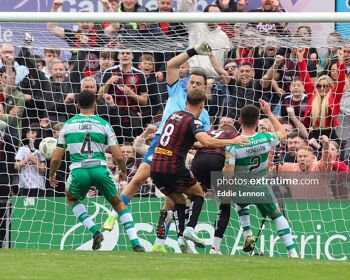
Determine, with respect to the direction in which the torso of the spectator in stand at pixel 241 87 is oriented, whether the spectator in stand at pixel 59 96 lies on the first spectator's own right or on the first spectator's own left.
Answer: on the first spectator's own right

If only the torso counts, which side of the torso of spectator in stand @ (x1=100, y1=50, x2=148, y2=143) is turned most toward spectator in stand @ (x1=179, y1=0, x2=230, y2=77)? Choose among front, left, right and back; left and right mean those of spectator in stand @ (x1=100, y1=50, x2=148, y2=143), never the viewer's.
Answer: left

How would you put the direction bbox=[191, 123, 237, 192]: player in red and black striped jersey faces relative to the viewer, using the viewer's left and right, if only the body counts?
facing away from the viewer and to the right of the viewer

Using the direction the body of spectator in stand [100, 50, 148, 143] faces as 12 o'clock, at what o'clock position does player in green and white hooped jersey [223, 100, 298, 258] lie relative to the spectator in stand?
The player in green and white hooped jersey is roughly at 11 o'clock from the spectator in stand.

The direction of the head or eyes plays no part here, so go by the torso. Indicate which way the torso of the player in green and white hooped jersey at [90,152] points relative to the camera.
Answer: away from the camera

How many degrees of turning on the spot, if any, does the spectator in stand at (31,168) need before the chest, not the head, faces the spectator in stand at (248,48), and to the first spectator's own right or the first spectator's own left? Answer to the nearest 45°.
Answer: approximately 90° to the first spectator's own left

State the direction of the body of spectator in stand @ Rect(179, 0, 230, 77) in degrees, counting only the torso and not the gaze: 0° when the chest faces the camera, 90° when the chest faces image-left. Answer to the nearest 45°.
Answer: approximately 0°
